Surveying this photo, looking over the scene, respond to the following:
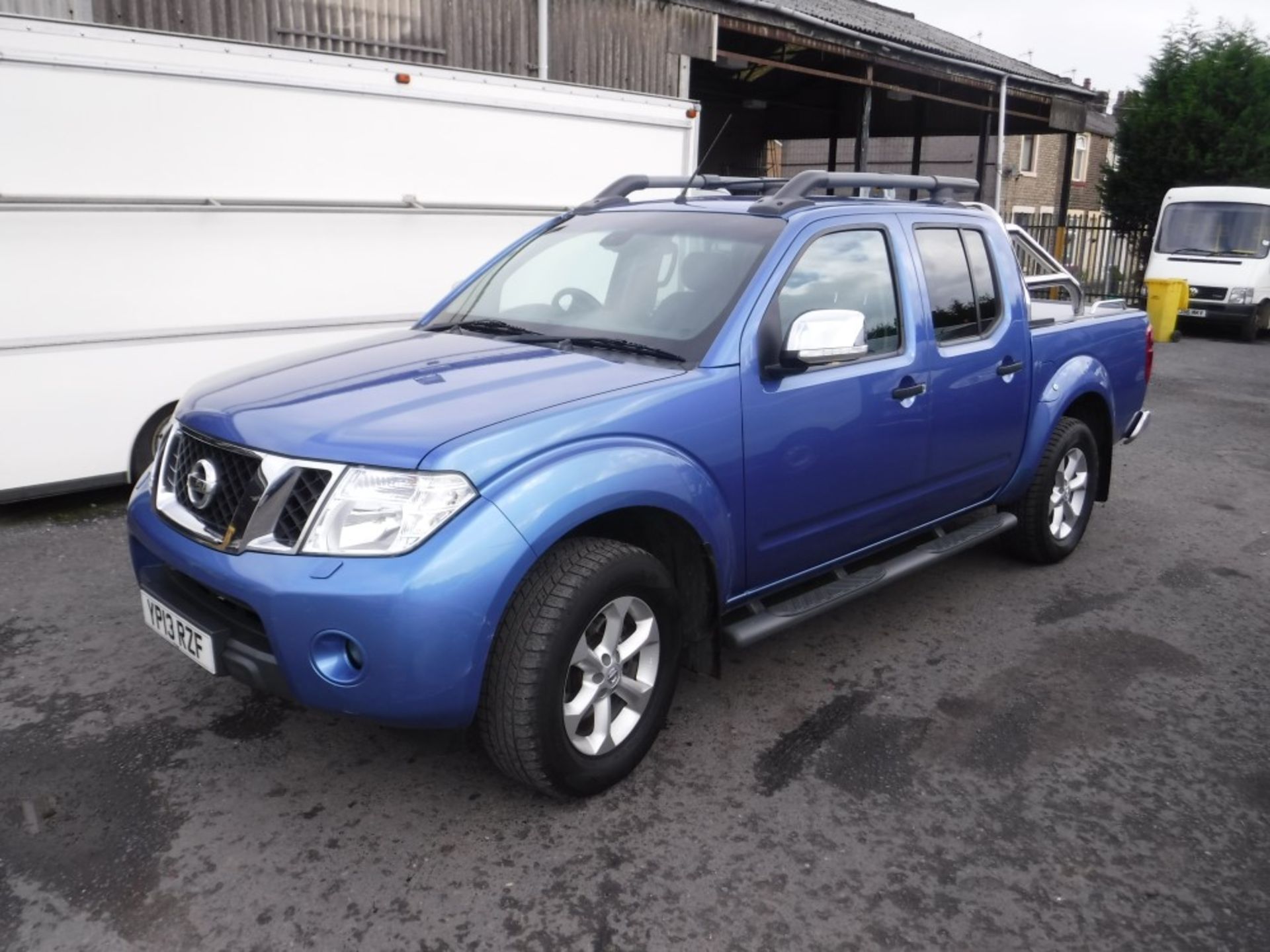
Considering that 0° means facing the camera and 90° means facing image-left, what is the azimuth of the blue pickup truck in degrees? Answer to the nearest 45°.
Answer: approximately 45°

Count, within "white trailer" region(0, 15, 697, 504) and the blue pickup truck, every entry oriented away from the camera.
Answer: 0

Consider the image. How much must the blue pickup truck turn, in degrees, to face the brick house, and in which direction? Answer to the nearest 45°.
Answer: approximately 135° to its right

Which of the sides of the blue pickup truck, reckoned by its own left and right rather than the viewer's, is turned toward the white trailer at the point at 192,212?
right

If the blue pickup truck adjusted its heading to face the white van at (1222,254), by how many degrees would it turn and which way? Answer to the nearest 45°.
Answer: approximately 180°
